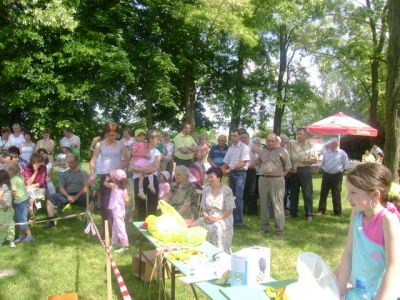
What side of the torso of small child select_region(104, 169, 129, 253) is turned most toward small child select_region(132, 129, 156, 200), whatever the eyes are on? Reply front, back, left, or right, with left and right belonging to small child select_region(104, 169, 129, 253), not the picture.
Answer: right

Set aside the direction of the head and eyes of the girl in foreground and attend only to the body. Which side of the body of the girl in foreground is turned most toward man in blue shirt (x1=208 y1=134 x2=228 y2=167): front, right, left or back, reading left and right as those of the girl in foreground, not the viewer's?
right

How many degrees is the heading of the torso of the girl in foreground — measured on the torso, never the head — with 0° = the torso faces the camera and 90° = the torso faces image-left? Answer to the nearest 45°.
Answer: approximately 45°

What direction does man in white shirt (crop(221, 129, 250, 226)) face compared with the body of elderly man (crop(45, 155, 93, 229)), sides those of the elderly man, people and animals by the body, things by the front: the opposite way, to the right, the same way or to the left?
the same way

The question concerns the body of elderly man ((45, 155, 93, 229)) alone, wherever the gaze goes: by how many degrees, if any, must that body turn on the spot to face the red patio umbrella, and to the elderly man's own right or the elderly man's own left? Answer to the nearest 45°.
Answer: approximately 135° to the elderly man's own left

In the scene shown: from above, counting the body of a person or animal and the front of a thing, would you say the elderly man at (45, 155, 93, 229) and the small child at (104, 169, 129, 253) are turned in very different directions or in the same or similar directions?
same or similar directions

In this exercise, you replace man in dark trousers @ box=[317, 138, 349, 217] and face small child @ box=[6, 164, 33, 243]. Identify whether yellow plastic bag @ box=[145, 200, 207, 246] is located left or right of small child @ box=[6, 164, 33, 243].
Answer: left

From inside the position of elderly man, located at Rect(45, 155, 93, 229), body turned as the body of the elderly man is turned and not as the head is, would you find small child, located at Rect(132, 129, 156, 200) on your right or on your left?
on your left

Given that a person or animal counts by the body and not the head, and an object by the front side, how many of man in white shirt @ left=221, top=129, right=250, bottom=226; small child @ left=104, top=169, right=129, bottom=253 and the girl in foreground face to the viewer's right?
0

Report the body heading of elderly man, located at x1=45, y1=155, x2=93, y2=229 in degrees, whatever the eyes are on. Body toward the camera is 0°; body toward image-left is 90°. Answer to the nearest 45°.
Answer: approximately 45°

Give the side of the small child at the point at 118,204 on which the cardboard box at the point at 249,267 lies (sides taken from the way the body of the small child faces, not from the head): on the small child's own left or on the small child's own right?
on the small child's own left

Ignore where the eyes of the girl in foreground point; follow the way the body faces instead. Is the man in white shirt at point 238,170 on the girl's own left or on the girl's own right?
on the girl's own right

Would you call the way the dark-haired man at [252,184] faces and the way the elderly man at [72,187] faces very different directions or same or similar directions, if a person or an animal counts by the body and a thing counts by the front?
same or similar directions

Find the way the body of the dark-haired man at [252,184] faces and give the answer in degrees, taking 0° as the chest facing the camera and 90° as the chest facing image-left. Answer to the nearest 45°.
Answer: approximately 45°
